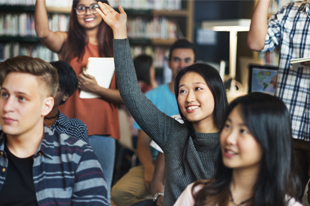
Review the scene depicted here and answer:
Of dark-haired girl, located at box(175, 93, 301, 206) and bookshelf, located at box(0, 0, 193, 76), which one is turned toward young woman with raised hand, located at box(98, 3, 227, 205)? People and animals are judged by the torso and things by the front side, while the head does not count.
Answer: the bookshelf

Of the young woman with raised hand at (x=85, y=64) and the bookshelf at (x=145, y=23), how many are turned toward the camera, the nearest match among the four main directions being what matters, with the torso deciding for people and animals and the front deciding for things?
2

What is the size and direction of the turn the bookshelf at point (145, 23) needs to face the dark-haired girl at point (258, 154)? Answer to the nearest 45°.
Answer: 0° — it already faces them

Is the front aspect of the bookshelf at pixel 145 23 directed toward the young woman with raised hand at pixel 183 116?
yes

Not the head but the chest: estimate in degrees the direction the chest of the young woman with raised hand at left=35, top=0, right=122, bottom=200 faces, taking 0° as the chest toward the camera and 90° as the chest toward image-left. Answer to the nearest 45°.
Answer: approximately 0°

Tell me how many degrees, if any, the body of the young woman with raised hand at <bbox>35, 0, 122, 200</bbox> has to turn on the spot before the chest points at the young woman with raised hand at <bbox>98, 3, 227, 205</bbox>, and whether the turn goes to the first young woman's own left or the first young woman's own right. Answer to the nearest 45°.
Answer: approximately 45° to the first young woman's own left

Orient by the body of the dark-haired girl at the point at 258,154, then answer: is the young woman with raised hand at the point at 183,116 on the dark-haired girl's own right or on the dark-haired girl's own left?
on the dark-haired girl's own right

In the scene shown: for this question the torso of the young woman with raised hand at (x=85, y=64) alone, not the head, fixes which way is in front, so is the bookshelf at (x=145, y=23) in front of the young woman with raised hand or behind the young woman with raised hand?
behind

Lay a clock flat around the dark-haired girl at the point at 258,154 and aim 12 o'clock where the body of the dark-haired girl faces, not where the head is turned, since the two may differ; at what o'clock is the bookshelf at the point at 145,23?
The bookshelf is roughly at 4 o'clock from the dark-haired girl.
